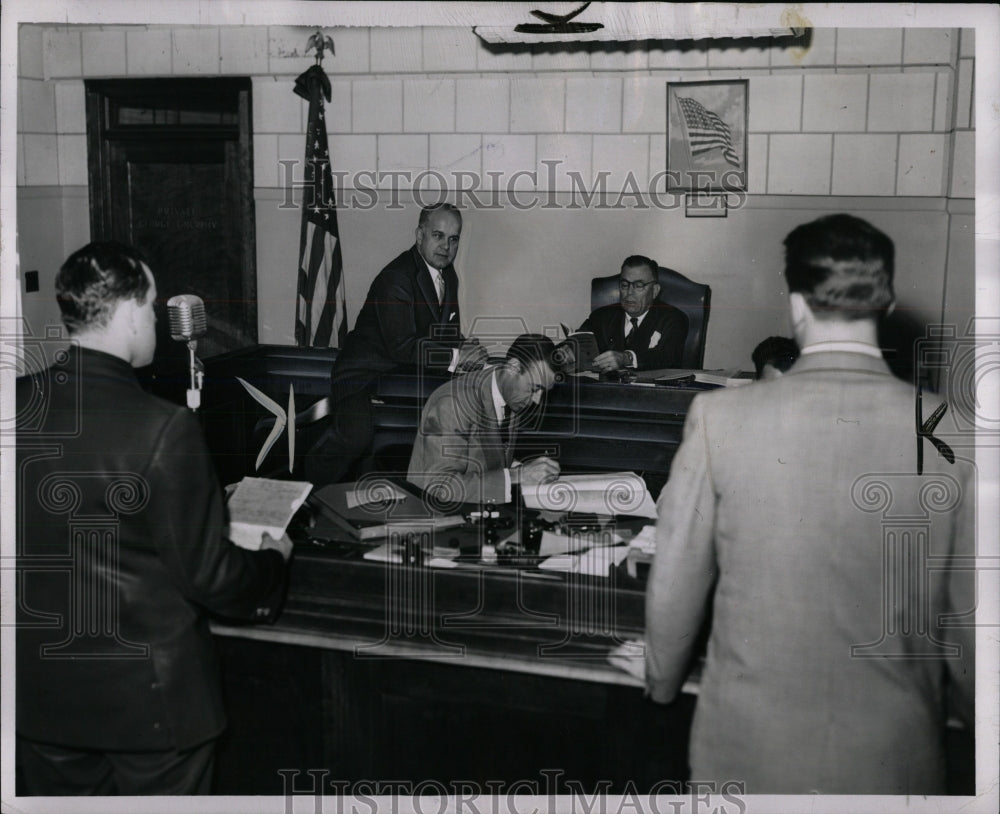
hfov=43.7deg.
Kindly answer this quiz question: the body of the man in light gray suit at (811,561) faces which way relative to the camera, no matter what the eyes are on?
away from the camera

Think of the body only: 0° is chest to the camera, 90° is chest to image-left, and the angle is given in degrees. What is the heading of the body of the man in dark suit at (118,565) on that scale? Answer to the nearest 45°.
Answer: approximately 225°

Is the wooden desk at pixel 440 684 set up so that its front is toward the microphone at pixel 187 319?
no

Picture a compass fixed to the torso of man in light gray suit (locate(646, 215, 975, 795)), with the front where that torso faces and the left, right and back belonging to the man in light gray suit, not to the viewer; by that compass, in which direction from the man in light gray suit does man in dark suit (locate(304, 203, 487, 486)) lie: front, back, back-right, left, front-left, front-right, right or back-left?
front-left

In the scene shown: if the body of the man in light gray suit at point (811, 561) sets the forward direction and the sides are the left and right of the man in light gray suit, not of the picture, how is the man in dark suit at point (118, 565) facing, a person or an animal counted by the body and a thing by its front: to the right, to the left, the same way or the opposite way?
the same way

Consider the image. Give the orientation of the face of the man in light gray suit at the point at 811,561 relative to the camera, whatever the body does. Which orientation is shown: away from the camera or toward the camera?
away from the camera

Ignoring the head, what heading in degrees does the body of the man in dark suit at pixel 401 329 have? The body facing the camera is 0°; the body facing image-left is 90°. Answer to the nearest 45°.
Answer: approximately 315°

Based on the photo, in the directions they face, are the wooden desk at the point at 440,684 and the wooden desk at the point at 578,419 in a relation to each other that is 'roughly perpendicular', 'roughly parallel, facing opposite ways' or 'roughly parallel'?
roughly parallel
